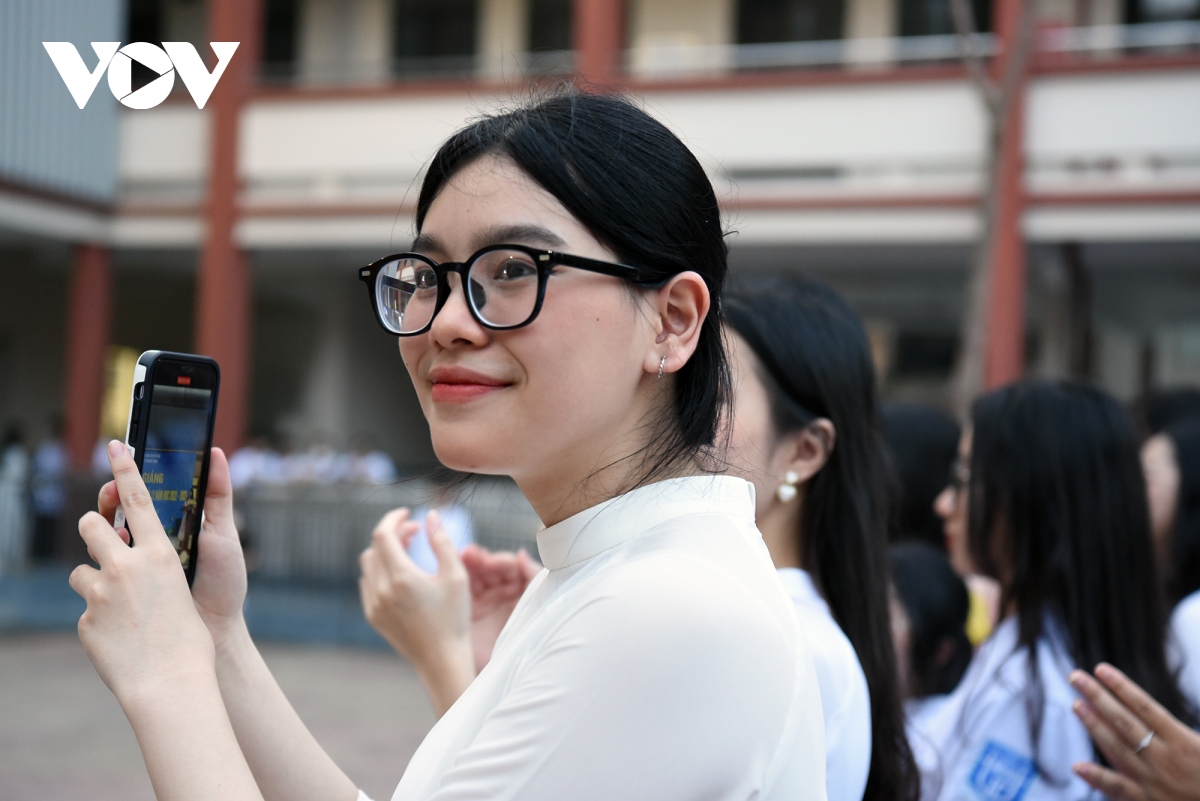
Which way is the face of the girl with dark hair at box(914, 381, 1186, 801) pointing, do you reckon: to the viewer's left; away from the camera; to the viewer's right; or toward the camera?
to the viewer's left

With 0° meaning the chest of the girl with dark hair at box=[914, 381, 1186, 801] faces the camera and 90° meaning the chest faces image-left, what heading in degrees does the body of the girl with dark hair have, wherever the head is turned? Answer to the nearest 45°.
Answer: approximately 90°

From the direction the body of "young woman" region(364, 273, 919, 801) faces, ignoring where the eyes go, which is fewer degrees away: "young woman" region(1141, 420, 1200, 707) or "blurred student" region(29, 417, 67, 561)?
the blurred student

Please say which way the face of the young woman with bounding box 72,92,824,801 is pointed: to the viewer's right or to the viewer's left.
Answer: to the viewer's left

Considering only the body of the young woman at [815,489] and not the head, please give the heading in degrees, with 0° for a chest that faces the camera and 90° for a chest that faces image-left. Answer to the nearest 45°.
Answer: approximately 90°

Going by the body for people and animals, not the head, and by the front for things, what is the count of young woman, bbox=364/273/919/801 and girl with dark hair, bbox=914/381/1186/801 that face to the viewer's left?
2
